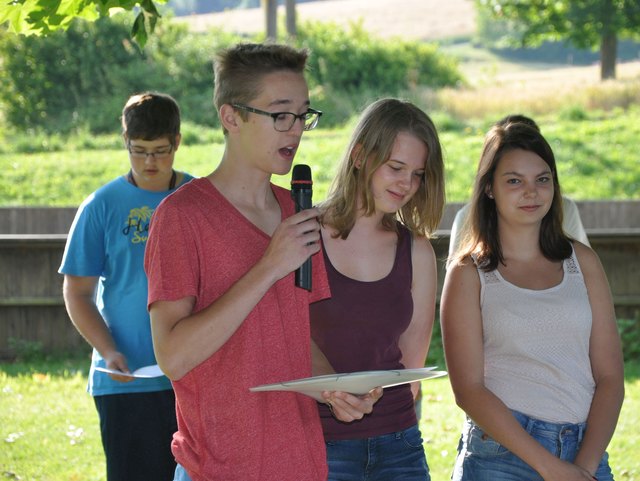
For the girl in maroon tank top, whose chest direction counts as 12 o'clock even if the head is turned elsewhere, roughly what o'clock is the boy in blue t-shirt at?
The boy in blue t-shirt is roughly at 4 o'clock from the girl in maroon tank top.

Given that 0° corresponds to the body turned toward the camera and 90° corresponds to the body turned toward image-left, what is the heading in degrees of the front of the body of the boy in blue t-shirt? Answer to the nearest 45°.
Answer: approximately 315°

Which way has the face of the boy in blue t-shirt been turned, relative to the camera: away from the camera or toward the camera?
toward the camera

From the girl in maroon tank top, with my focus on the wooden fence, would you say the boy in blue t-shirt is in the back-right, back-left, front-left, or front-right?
front-left

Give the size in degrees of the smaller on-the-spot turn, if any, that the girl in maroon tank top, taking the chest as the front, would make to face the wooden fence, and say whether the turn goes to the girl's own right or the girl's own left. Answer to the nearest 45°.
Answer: approximately 135° to the girl's own right

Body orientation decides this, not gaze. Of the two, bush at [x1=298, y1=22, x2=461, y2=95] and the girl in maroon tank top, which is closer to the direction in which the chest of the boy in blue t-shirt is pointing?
the girl in maroon tank top

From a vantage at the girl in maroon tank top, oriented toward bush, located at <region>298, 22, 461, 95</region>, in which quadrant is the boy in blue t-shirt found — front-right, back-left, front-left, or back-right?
front-left

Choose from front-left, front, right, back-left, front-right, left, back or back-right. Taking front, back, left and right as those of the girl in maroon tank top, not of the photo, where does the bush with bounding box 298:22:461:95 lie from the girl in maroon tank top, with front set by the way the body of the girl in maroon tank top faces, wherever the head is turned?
back

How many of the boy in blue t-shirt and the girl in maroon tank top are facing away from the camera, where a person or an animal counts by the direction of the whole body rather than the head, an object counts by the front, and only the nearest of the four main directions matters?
0

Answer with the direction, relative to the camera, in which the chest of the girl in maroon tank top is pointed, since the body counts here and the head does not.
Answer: toward the camera
